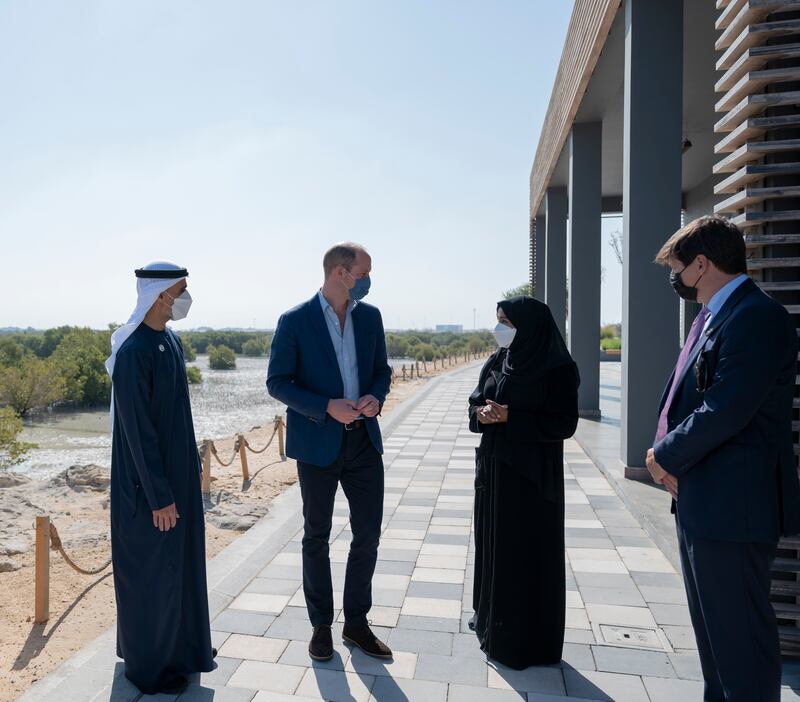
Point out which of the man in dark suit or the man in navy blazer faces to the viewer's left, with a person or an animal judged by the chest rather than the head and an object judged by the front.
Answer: the man in dark suit

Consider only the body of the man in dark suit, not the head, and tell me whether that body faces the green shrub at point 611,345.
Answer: no

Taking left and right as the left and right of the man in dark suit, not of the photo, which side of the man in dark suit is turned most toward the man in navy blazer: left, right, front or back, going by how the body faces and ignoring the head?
front

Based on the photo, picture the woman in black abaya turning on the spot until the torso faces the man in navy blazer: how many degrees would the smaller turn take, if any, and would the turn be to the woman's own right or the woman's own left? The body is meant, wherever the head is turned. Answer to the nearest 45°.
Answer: approximately 45° to the woman's own right

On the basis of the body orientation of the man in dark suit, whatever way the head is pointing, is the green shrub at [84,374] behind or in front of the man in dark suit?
in front

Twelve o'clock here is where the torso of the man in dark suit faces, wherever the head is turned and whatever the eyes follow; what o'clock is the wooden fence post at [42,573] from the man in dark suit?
The wooden fence post is roughly at 12 o'clock from the man in dark suit.

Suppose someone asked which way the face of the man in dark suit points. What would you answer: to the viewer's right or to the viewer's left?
to the viewer's left

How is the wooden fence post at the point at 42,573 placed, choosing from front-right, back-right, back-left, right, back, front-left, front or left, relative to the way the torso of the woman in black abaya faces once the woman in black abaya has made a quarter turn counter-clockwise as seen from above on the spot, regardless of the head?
back-right

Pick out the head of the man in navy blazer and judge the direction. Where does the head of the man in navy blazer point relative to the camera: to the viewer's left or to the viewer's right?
to the viewer's right

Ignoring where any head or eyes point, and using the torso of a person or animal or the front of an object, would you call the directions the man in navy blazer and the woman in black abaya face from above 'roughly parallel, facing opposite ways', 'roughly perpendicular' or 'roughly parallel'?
roughly perpendicular

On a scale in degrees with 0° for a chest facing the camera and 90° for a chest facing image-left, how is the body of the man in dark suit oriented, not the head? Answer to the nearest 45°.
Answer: approximately 90°

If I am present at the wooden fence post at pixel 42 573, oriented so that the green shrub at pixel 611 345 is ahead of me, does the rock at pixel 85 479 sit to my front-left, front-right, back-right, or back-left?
front-left

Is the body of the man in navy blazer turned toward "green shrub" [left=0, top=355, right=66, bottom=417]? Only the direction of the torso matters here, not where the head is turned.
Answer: no

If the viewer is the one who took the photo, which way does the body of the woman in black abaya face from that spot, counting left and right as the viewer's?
facing the viewer and to the left of the viewer

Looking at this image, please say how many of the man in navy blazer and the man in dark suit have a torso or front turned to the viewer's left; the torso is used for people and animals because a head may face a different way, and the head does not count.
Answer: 1

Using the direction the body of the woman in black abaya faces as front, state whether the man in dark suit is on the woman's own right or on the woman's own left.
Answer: on the woman's own left
